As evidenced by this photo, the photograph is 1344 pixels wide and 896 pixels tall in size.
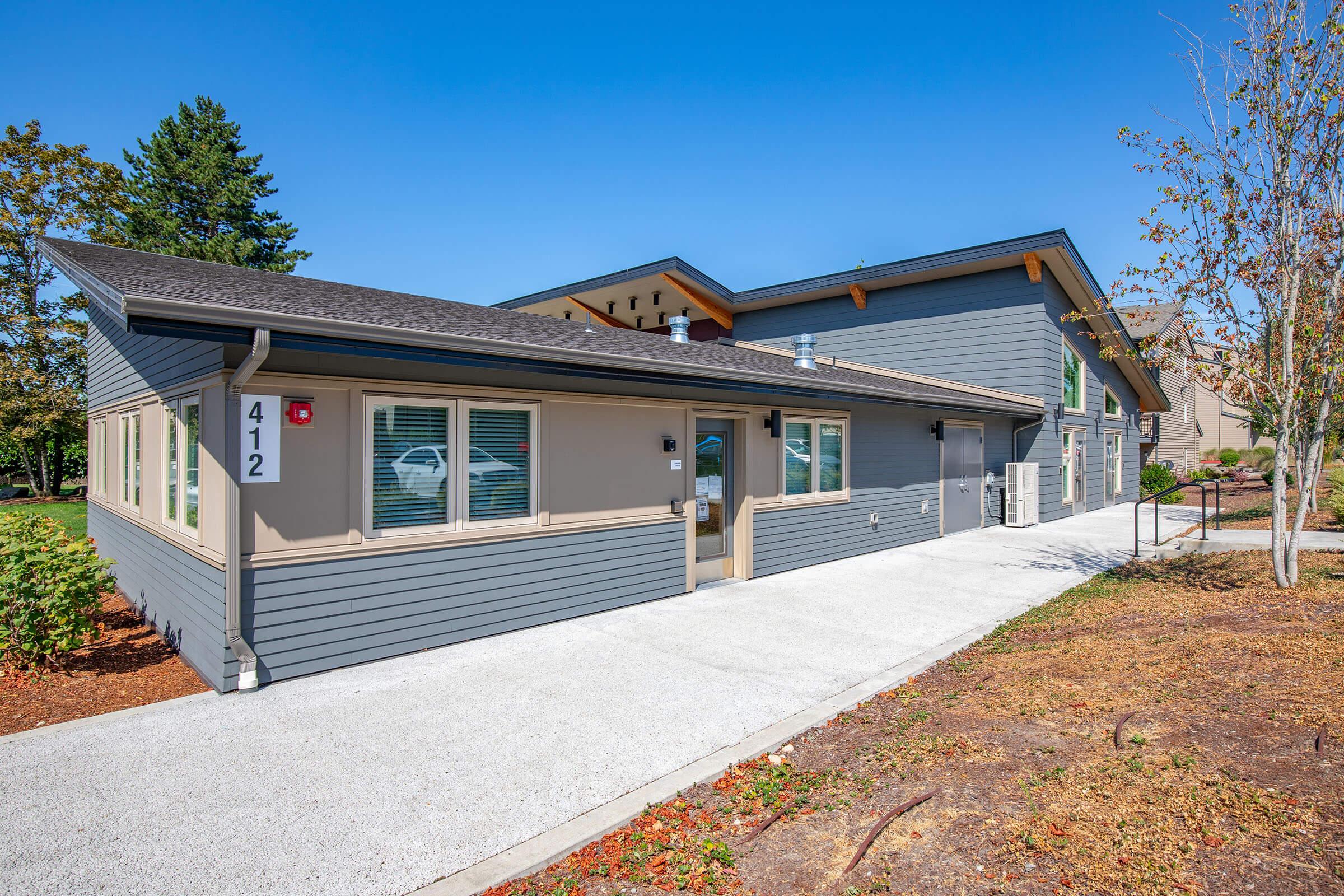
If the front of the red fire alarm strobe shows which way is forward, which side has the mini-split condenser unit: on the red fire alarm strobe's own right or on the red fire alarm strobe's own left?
on the red fire alarm strobe's own left

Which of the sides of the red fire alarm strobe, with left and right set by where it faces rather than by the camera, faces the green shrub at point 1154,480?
left

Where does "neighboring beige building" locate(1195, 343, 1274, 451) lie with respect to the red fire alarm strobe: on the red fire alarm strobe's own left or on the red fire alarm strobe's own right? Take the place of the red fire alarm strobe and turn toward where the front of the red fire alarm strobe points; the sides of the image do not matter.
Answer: on the red fire alarm strobe's own left

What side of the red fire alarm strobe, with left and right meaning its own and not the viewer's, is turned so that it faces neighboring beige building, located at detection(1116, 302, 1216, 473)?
left

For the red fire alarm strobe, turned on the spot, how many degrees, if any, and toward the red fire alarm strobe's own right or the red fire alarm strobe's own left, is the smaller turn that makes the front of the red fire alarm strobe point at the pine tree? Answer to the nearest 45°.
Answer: approximately 180°

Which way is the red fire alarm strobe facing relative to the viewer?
toward the camera

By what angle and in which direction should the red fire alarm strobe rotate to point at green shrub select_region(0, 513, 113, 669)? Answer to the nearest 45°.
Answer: approximately 135° to its right
